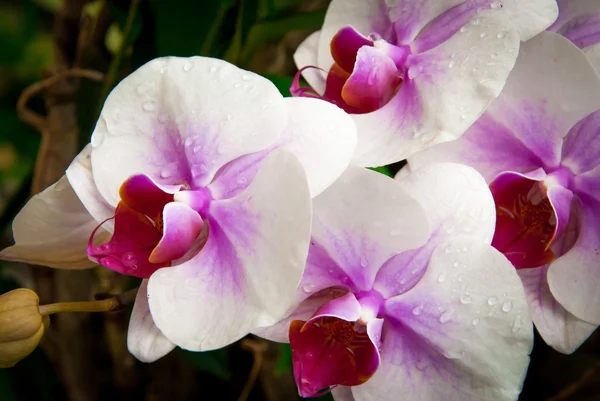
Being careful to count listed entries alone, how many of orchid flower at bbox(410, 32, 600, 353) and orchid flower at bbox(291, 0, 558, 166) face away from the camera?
0

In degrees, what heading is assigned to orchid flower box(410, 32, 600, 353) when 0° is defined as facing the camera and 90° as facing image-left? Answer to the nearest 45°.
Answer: approximately 45°

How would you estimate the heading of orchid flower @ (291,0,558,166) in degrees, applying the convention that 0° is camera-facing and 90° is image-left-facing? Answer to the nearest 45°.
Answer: approximately 45°

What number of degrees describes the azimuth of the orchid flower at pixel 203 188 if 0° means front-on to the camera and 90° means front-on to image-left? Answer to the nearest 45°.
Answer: approximately 45°
